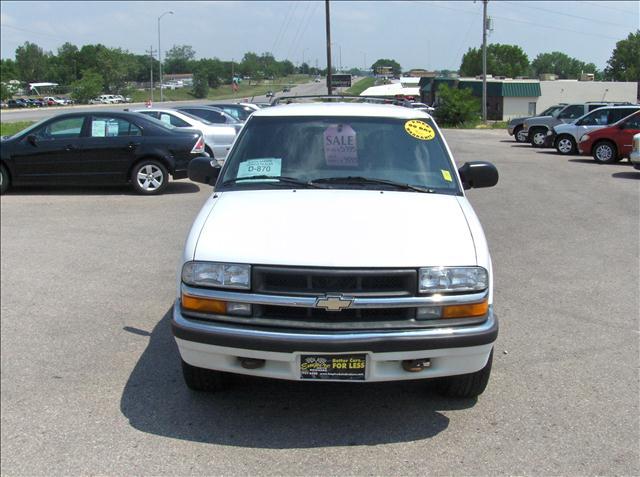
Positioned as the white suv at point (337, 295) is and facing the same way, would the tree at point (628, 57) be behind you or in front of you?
behind

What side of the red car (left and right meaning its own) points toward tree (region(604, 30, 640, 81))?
right

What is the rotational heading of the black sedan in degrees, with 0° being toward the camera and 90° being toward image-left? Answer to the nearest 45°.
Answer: approximately 90°

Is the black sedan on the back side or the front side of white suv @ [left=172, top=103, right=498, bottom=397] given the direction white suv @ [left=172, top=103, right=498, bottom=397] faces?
on the back side

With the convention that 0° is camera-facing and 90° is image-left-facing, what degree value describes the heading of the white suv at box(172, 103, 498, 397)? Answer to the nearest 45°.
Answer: approximately 0°

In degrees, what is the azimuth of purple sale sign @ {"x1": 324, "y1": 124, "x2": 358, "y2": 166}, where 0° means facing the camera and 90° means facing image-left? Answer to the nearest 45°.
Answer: approximately 0°

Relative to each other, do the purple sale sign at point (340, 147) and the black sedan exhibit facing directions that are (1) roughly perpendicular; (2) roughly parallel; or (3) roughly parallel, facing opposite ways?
roughly perpendicular

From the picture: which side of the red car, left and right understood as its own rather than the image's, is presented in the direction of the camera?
left

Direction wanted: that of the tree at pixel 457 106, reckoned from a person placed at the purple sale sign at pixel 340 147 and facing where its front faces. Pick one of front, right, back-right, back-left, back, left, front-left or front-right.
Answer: back

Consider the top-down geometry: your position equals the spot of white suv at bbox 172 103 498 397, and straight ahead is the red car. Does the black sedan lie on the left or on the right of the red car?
left

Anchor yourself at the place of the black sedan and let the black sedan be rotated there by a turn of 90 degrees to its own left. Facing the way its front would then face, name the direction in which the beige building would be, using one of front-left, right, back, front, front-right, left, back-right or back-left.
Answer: back-left
